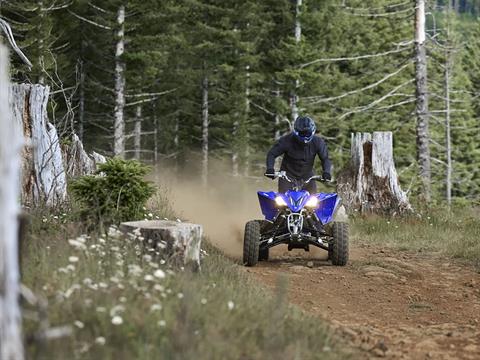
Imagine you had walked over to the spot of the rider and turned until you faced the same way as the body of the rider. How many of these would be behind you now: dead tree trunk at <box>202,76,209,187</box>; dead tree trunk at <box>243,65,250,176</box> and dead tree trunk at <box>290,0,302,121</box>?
3

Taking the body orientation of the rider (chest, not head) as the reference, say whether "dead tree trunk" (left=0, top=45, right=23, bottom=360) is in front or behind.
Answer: in front

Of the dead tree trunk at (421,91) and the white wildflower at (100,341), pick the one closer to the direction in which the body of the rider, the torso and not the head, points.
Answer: the white wildflower

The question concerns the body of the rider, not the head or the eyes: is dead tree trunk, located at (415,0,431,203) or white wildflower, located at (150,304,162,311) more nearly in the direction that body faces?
the white wildflower

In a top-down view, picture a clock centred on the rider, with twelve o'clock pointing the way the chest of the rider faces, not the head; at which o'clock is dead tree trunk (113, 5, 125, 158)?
The dead tree trunk is roughly at 5 o'clock from the rider.

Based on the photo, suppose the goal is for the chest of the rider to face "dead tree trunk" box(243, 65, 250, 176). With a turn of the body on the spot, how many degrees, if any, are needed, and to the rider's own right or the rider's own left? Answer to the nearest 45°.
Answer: approximately 180°

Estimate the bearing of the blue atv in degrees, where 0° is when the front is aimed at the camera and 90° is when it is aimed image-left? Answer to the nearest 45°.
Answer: approximately 0°

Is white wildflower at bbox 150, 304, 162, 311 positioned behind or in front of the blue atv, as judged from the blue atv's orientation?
in front

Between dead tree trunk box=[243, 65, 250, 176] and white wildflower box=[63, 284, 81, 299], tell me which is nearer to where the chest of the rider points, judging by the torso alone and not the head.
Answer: the white wildflower

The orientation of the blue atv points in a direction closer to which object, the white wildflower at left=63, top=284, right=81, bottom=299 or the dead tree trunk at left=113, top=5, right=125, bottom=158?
the white wildflower

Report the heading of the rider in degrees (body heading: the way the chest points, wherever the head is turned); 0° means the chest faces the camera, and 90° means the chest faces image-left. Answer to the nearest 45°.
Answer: approximately 0°

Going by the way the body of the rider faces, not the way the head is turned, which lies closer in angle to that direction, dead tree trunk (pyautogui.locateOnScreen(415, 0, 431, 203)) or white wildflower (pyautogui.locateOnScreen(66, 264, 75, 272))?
the white wildflower
